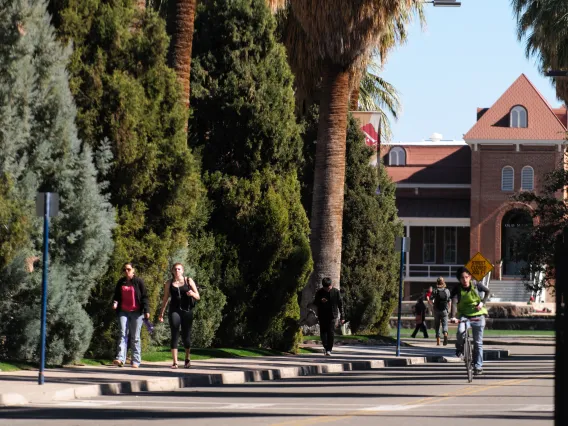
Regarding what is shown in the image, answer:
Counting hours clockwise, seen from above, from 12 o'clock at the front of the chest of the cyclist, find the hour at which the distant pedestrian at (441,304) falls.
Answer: The distant pedestrian is roughly at 6 o'clock from the cyclist.

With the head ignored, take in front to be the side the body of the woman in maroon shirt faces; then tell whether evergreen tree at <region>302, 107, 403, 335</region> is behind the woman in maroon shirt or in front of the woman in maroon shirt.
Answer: behind

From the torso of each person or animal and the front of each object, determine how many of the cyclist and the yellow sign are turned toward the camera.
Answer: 2

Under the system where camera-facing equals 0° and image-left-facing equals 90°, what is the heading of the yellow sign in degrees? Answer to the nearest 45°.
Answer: approximately 0°

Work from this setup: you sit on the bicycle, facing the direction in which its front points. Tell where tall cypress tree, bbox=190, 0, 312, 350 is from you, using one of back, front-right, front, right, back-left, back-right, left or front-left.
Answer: back-right
